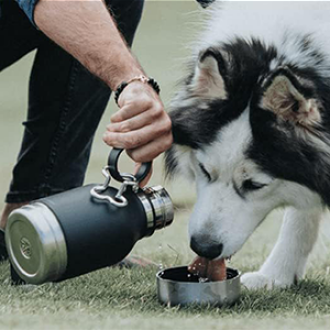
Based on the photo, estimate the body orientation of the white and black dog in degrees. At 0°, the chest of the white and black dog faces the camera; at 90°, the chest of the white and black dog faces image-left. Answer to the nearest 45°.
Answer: approximately 45°
